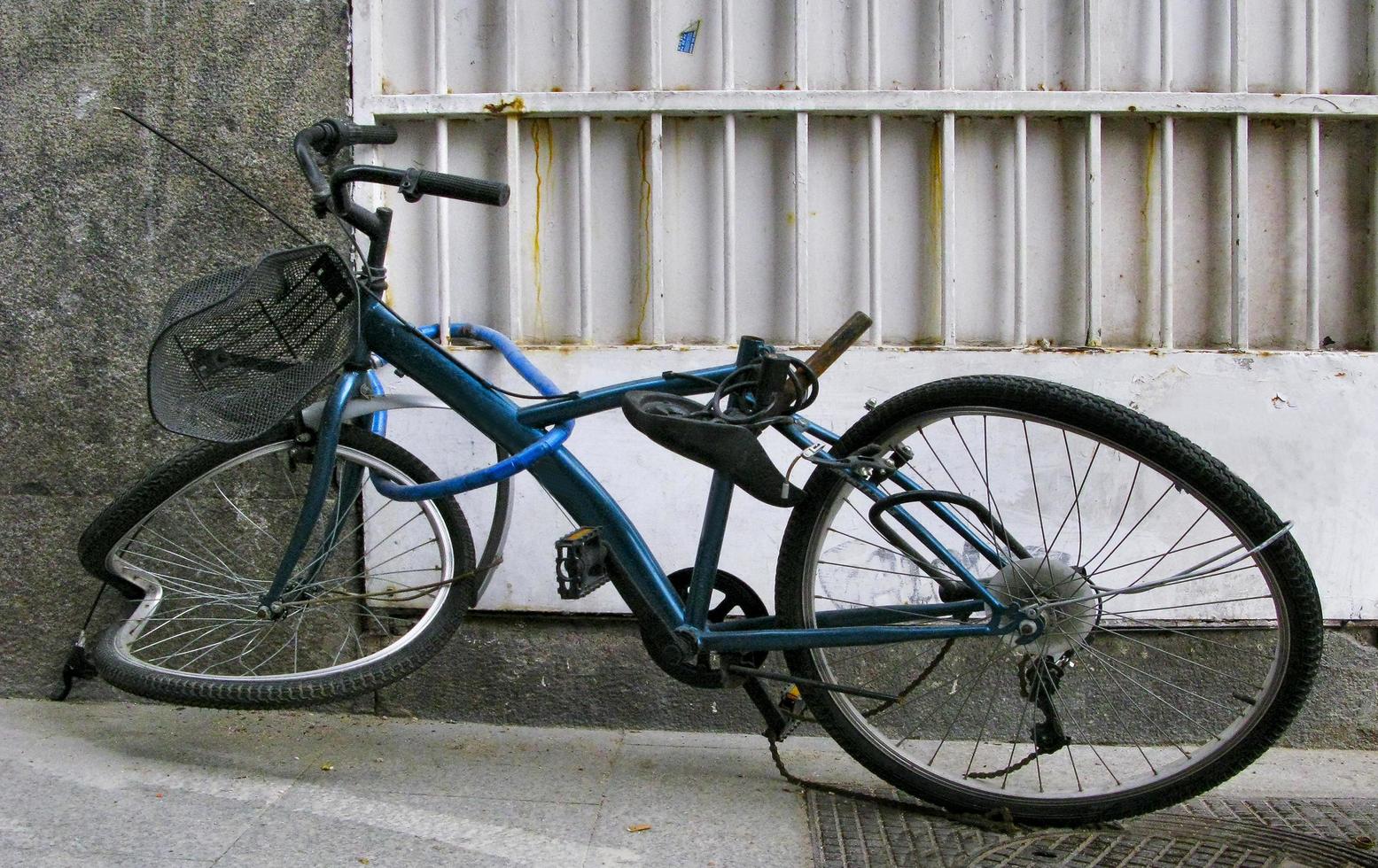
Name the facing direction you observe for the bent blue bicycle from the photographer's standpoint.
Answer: facing to the left of the viewer
